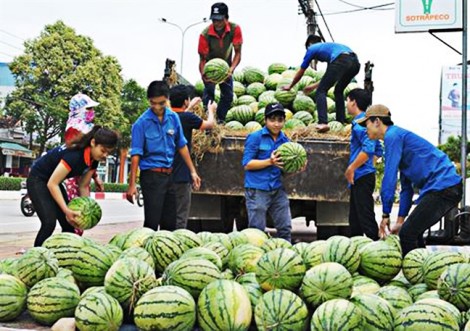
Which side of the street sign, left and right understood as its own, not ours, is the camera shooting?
front

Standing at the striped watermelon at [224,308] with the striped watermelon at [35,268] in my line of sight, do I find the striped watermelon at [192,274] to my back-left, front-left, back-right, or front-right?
front-right

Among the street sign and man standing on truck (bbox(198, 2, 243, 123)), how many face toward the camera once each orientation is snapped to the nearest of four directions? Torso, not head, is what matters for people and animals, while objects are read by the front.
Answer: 2

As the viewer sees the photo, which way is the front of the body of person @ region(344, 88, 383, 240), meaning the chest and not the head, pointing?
to the viewer's left

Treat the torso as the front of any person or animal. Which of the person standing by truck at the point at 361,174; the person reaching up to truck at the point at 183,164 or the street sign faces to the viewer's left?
the person standing by truck at the point at 361,174

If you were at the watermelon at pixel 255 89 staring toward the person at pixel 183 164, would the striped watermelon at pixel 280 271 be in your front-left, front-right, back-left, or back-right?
front-left

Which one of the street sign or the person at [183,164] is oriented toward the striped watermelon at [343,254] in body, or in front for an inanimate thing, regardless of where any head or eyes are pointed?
the street sign

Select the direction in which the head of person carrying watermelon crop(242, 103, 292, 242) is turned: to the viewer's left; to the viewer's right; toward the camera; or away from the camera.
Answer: toward the camera

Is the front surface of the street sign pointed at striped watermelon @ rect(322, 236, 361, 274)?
yes

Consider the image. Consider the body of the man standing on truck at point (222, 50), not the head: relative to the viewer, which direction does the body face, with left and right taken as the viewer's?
facing the viewer

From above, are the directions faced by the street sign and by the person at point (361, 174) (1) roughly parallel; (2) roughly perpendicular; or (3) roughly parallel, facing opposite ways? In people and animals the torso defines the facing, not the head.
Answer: roughly perpendicular

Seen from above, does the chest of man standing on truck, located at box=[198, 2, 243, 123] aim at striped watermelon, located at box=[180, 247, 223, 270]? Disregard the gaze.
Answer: yes

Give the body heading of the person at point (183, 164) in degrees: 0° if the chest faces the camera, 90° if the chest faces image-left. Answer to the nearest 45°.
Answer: approximately 225°

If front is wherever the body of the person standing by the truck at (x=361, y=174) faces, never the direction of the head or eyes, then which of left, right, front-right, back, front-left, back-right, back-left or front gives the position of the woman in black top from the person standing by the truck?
front-left

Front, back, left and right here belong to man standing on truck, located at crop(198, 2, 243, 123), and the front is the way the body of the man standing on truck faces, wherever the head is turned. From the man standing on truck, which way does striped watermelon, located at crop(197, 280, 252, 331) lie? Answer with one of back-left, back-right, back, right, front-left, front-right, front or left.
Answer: front

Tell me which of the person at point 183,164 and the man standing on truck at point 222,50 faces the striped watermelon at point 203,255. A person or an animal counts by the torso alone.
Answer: the man standing on truck

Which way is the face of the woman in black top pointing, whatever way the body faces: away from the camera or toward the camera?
toward the camera
